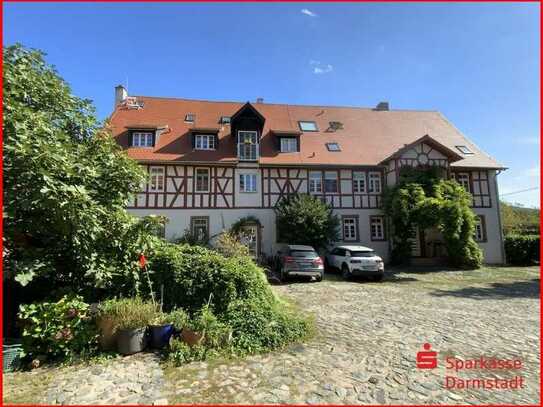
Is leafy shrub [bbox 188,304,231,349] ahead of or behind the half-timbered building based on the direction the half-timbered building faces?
ahead

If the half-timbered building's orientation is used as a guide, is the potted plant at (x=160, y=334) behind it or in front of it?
in front

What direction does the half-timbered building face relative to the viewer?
toward the camera

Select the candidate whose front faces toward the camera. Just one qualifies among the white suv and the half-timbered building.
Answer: the half-timbered building

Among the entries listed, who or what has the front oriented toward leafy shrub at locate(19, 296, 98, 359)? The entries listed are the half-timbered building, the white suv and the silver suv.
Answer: the half-timbered building

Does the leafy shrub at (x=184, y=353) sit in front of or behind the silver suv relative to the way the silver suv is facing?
behind

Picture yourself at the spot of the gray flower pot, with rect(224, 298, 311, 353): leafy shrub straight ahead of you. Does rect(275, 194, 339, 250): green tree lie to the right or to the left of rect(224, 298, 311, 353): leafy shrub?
left

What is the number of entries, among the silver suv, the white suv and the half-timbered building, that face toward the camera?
1

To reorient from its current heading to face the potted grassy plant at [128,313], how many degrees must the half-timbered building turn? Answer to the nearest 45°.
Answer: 0° — it already faces it

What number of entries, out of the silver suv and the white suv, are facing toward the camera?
0

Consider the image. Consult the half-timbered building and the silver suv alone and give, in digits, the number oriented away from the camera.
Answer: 1

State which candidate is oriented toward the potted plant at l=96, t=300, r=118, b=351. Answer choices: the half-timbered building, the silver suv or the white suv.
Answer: the half-timbered building

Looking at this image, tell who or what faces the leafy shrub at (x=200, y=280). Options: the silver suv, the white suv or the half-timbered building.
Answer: the half-timbered building

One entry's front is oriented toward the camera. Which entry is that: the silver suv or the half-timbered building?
the half-timbered building

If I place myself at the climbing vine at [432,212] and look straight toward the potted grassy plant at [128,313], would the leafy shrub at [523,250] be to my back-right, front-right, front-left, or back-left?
back-left
